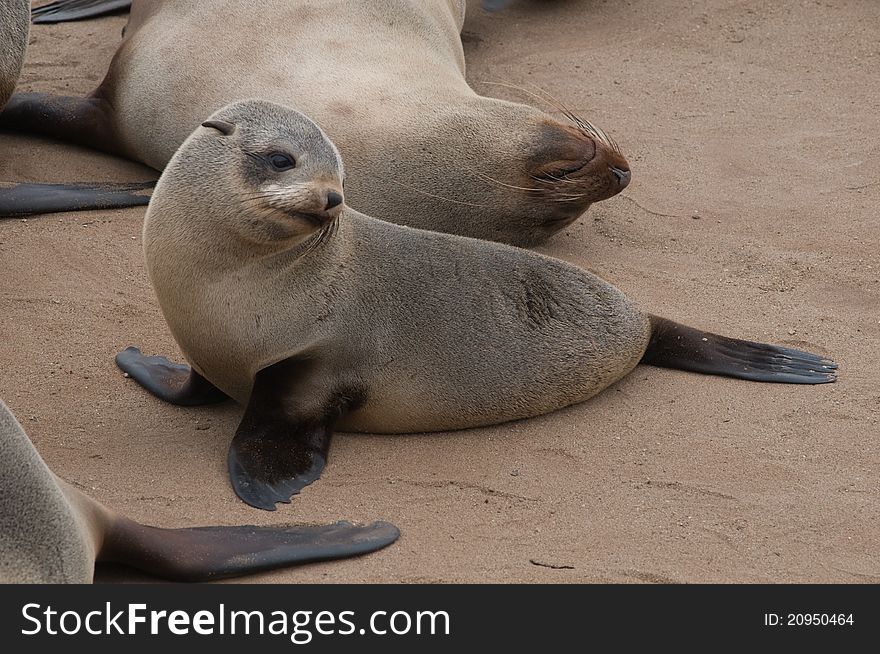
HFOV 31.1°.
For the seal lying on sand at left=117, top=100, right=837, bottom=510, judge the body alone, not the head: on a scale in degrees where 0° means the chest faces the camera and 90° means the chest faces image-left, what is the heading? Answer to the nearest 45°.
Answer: approximately 45°

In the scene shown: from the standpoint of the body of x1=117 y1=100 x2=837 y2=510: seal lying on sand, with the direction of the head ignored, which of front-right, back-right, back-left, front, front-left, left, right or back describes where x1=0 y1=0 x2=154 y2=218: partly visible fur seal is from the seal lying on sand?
right

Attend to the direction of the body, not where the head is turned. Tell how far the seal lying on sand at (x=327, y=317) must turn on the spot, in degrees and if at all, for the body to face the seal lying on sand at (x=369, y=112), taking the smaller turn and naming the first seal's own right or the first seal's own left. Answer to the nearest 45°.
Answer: approximately 135° to the first seal's own right

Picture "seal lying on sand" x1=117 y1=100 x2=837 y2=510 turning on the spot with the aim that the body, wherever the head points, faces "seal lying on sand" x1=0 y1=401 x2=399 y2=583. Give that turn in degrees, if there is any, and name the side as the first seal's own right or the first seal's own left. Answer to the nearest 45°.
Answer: approximately 45° to the first seal's own left
